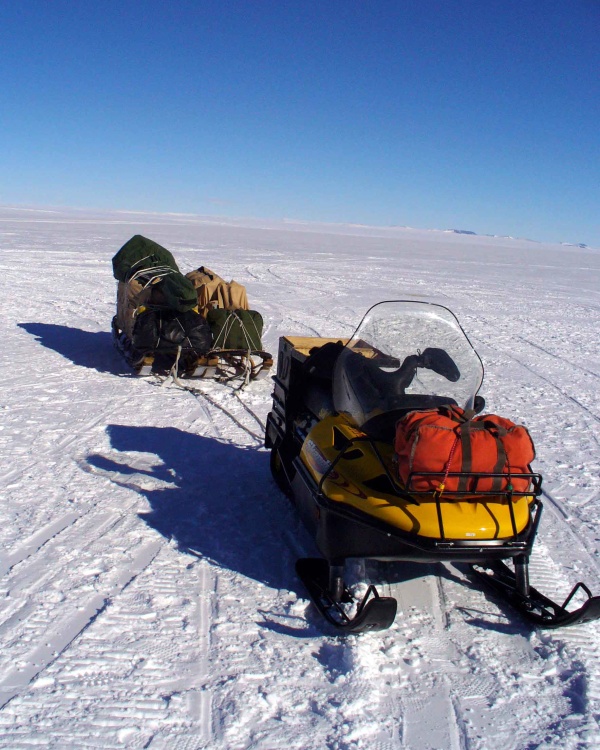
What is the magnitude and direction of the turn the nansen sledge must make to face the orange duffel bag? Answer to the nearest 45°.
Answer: approximately 45° to its right

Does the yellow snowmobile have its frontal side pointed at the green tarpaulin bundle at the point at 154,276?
no

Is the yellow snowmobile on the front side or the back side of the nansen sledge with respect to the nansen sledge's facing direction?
on the front side

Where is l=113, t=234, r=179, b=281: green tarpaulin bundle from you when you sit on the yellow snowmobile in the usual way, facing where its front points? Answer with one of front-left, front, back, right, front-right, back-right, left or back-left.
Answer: back

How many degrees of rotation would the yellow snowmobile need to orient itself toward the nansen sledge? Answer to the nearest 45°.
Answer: approximately 180°

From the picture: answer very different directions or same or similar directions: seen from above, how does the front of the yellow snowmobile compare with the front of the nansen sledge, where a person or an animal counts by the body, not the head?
same or similar directions

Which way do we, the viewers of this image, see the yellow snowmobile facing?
facing the viewer and to the right of the viewer

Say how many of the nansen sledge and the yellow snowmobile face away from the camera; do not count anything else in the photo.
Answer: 0

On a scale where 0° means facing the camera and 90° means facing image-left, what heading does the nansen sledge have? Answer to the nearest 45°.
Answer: approximately 315°
